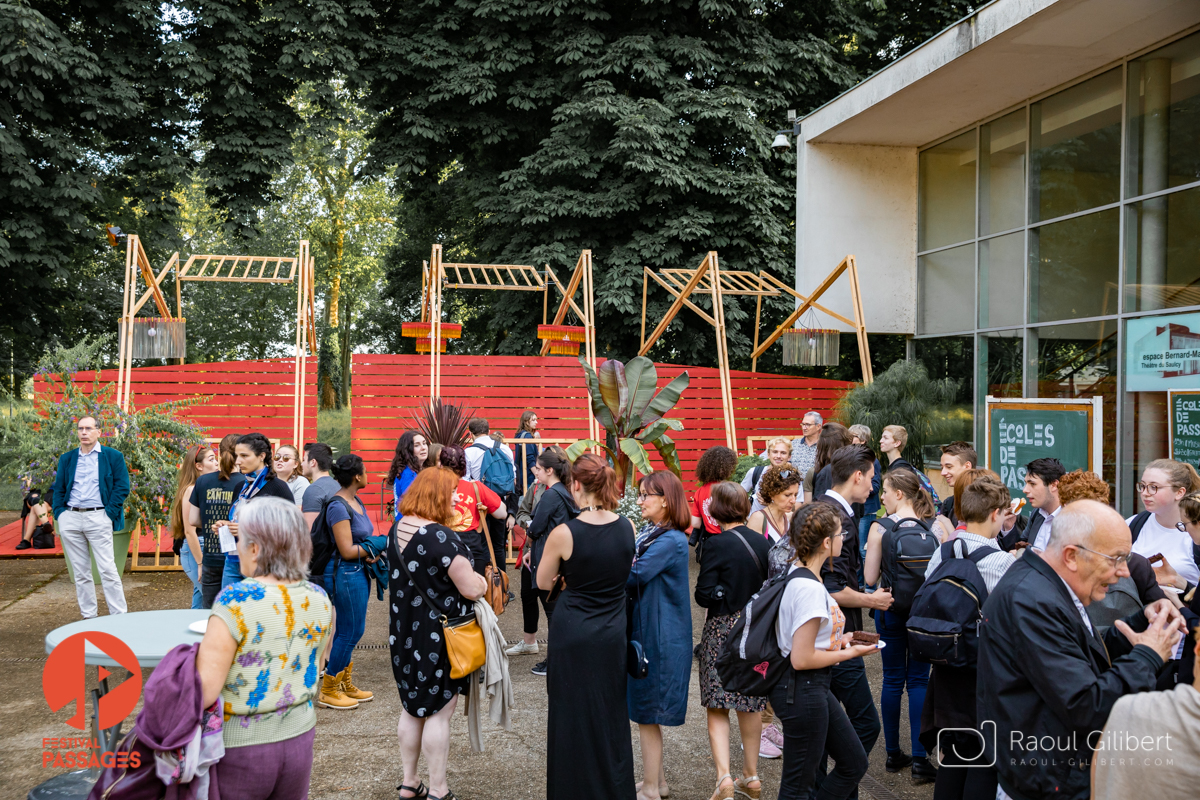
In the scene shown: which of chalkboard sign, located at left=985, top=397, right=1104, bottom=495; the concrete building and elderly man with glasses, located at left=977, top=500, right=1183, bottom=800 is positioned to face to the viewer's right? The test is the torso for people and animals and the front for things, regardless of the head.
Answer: the elderly man with glasses

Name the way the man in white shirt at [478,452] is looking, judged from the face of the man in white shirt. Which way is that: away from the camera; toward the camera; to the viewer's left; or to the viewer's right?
away from the camera

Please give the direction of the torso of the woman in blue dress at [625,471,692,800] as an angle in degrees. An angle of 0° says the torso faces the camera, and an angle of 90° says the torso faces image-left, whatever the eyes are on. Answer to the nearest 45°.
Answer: approximately 90°

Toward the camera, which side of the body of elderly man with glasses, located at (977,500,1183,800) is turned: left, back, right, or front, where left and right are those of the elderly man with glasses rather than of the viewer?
right

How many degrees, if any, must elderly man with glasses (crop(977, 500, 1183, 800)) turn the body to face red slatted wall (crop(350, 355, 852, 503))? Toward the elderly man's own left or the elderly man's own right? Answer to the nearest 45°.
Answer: approximately 135° to the elderly man's own left

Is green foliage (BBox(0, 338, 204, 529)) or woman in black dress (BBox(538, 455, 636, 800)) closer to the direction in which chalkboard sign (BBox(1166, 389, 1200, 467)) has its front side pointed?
the woman in black dress

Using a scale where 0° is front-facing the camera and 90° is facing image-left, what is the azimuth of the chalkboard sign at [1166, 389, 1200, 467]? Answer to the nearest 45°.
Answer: approximately 0°

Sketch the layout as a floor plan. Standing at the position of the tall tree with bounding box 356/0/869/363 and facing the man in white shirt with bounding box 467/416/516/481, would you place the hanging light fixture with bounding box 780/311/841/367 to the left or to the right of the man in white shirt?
left

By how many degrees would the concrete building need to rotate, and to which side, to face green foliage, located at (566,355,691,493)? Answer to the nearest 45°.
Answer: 0° — it already faces it
